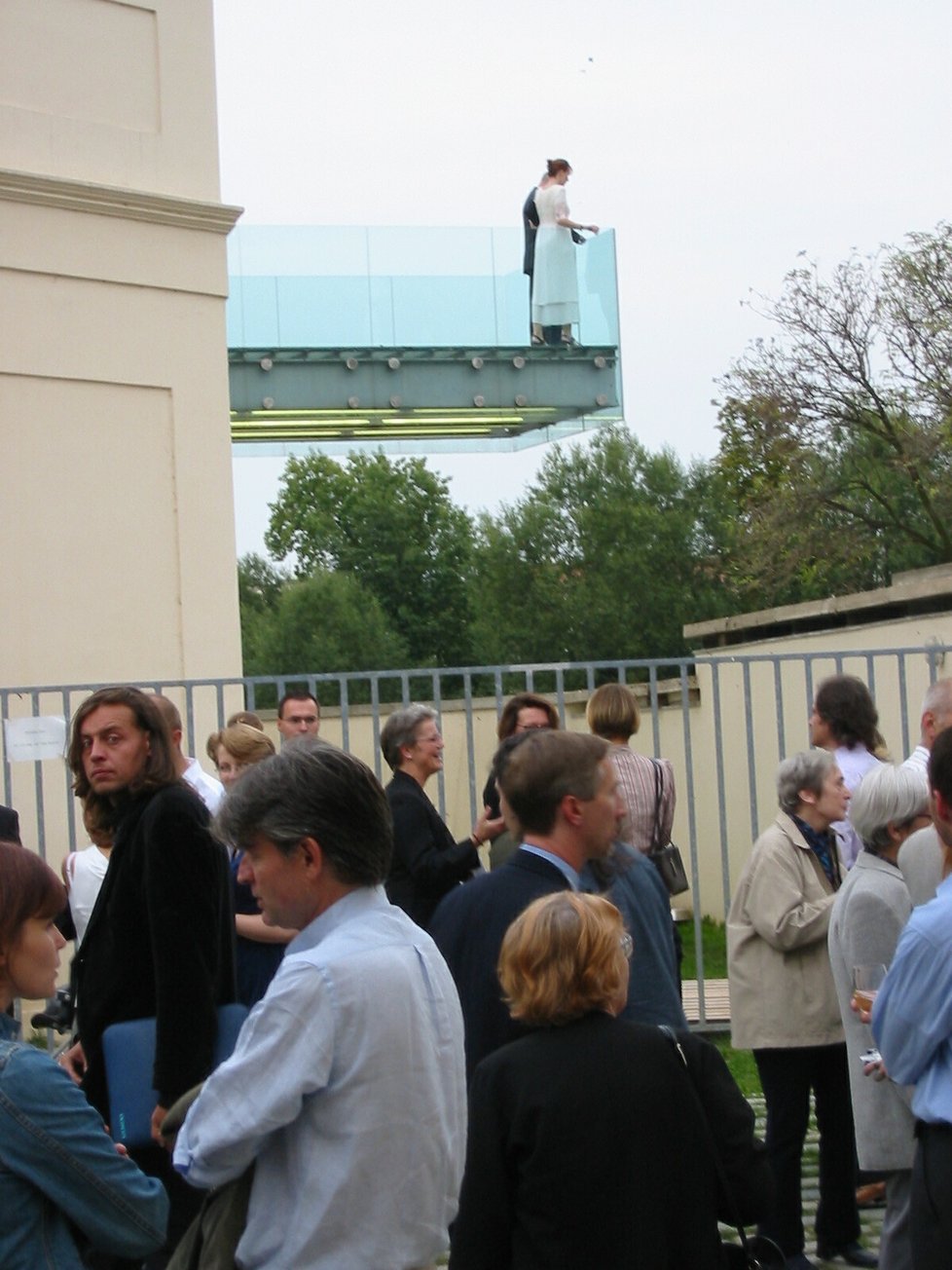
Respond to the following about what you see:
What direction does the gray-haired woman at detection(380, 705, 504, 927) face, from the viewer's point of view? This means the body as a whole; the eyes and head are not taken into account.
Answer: to the viewer's right

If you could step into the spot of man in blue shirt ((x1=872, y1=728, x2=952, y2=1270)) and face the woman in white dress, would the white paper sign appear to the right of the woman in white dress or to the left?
left

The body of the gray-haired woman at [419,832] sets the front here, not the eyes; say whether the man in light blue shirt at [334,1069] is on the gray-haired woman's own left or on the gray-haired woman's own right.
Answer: on the gray-haired woman's own right

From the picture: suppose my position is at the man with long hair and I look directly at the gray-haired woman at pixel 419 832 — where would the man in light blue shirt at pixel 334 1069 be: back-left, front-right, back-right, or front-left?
back-right

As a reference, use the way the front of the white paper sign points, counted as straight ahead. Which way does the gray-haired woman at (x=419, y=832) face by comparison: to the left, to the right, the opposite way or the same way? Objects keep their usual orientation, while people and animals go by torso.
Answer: to the left

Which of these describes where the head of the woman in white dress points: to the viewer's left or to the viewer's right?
to the viewer's right

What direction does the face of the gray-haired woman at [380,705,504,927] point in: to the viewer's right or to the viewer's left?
to the viewer's right

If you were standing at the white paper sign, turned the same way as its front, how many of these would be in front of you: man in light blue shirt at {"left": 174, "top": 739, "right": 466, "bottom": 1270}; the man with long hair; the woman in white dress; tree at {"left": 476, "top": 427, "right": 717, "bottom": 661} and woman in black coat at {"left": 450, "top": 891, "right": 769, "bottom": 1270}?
3
